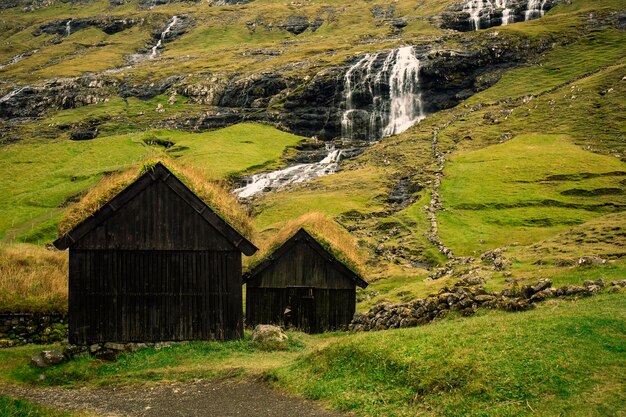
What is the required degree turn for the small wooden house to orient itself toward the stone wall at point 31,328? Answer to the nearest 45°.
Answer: approximately 45° to its right

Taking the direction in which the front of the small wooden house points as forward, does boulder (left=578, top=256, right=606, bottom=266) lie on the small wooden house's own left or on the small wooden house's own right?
on the small wooden house's own left

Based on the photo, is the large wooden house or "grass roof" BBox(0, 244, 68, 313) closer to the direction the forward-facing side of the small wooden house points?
the large wooden house

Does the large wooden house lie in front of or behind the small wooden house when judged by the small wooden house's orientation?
in front

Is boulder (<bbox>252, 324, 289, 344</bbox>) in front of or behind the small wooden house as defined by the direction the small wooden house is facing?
in front

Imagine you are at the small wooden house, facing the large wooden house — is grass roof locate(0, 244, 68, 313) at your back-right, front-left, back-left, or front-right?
front-right

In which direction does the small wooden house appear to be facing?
toward the camera
